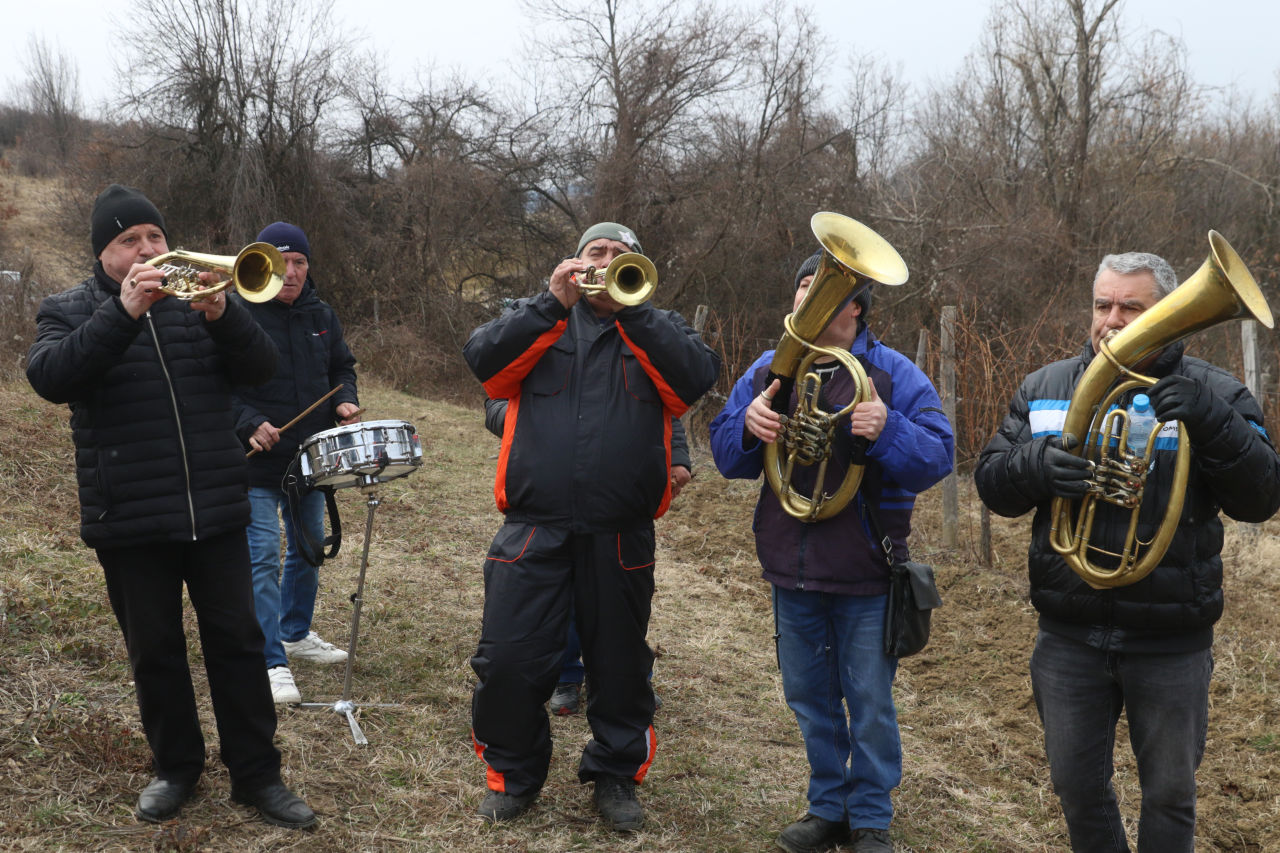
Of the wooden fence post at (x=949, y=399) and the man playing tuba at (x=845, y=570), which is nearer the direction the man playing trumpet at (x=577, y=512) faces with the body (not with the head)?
the man playing tuba

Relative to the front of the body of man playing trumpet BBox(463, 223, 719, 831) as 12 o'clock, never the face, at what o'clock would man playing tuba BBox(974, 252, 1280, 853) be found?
The man playing tuba is roughly at 10 o'clock from the man playing trumpet.

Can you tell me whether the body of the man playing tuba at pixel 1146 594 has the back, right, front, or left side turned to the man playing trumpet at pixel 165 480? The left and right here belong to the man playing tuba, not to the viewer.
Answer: right

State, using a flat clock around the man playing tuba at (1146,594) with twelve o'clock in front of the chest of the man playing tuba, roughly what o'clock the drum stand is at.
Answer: The drum stand is roughly at 3 o'clock from the man playing tuba.

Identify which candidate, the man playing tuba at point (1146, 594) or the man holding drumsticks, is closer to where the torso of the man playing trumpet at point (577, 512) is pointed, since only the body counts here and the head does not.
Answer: the man playing tuba

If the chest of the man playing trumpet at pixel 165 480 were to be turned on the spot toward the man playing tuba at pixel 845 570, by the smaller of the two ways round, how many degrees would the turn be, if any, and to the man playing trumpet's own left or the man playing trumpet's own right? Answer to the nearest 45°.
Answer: approximately 45° to the man playing trumpet's own left

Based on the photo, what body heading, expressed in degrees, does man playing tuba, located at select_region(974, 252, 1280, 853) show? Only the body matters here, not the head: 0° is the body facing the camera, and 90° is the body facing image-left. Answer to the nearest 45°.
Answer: approximately 0°

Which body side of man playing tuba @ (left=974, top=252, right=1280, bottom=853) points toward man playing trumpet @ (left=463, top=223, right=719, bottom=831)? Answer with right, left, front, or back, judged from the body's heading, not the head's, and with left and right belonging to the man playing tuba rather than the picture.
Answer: right

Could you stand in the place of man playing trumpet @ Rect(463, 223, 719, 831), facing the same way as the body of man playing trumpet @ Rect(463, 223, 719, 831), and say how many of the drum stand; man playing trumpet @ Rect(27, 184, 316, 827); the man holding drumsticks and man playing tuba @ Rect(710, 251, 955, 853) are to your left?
1

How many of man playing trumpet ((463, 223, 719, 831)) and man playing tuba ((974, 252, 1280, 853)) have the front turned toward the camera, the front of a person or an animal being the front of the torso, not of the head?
2

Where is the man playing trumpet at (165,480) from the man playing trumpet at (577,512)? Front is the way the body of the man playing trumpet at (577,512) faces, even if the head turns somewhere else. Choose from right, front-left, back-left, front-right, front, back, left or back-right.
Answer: right

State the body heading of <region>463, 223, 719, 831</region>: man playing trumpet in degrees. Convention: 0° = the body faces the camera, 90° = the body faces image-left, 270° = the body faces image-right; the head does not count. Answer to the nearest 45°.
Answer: approximately 0°

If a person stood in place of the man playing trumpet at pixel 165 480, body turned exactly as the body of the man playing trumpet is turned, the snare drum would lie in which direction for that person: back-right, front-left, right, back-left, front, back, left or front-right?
left

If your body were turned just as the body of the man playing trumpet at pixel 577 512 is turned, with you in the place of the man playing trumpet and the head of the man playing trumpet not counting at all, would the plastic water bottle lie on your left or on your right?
on your left
